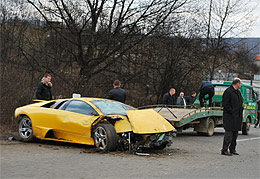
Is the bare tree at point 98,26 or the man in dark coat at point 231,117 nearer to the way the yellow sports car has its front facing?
the man in dark coat

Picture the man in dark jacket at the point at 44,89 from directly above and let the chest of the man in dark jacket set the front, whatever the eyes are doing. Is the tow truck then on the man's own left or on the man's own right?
on the man's own left

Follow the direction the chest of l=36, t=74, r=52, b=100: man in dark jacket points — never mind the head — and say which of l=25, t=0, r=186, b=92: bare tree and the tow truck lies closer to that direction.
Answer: the tow truck

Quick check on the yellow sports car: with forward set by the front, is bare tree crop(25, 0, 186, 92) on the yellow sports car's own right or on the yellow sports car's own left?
on the yellow sports car's own left

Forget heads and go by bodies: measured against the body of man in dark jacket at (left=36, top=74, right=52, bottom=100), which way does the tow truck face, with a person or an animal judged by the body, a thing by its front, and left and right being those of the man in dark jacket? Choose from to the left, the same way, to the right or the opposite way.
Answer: to the left

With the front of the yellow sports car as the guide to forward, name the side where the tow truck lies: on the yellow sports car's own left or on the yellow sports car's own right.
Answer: on the yellow sports car's own left

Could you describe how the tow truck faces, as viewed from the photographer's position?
facing away from the viewer and to the right of the viewer

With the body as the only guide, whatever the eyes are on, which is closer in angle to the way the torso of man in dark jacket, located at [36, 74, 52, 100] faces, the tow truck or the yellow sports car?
the yellow sports car

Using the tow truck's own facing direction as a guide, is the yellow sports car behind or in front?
behind
